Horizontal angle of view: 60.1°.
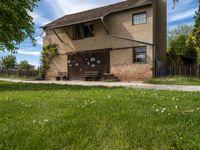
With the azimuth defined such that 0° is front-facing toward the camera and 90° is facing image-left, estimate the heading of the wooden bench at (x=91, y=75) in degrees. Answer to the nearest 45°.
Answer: approximately 0°

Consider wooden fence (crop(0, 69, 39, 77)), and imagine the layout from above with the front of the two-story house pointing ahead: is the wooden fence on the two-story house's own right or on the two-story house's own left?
on the two-story house's own right

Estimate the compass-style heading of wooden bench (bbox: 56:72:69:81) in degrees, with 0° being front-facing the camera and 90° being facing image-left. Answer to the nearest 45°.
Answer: approximately 0°

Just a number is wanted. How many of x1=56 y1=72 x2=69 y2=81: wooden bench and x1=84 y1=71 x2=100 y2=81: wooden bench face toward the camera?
2

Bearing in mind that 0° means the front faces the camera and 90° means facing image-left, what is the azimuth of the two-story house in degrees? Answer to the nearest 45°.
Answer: approximately 45°

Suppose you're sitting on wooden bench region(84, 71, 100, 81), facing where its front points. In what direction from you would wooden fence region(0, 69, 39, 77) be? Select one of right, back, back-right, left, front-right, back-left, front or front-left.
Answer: back-right
